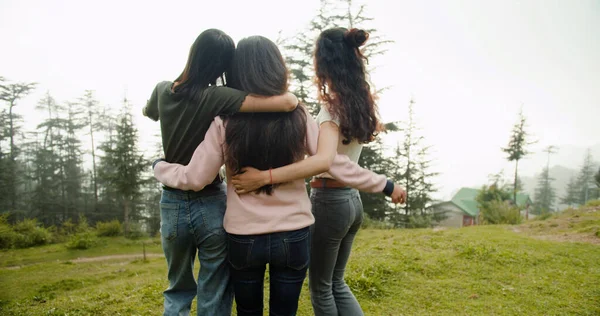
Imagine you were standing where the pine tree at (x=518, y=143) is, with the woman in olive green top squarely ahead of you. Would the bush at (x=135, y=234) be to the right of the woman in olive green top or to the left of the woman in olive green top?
right

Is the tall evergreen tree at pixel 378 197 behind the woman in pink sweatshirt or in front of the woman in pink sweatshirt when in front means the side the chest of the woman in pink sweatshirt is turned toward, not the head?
in front

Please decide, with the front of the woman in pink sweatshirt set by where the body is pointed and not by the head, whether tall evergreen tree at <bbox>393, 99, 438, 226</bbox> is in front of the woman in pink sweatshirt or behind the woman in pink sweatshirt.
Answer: in front

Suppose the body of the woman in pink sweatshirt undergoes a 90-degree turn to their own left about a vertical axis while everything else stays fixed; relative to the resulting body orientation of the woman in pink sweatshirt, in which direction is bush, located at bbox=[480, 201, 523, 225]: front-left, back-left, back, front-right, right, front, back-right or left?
back-right

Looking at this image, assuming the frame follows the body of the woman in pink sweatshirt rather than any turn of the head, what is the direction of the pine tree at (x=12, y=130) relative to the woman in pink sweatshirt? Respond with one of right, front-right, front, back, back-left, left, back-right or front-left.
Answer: front-left

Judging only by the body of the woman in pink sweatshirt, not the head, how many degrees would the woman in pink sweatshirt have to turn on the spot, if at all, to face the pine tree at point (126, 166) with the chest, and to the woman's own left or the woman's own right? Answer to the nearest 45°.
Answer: approximately 45° to the woman's own left

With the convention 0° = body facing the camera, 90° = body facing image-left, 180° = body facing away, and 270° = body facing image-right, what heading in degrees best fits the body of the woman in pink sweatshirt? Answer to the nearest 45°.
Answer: approximately 180°

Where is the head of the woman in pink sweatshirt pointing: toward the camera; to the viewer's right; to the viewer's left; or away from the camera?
away from the camera

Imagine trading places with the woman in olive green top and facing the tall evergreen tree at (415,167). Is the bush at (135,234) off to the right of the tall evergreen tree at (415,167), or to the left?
left

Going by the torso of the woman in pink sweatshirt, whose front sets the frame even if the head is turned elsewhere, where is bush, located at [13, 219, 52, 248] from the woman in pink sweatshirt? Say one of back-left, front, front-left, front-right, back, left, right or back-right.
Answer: front-left

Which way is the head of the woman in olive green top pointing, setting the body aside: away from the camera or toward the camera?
away from the camera

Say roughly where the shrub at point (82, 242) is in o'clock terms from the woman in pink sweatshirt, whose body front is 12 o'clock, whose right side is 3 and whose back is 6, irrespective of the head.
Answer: The shrub is roughly at 11 o'clock from the woman in pink sweatshirt.
